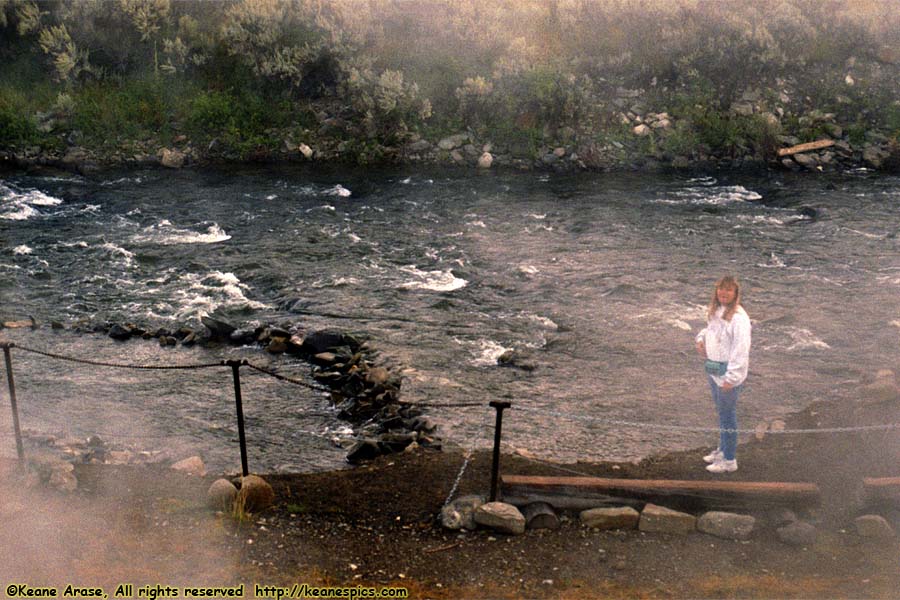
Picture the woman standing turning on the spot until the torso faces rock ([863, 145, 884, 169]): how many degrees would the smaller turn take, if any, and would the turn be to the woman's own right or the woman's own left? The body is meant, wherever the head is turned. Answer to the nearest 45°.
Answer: approximately 135° to the woman's own right

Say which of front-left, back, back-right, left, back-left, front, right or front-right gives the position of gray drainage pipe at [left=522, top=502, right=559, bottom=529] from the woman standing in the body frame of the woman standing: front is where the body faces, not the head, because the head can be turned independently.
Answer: front

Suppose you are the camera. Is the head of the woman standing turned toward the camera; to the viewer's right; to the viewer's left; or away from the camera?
toward the camera

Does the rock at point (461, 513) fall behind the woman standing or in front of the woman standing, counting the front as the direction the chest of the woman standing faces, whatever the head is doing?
in front

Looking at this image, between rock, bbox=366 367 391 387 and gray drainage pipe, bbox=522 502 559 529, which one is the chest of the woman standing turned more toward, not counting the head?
the gray drainage pipe

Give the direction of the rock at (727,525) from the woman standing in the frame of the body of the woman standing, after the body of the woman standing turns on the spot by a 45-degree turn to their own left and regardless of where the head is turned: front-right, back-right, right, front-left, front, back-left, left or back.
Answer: front

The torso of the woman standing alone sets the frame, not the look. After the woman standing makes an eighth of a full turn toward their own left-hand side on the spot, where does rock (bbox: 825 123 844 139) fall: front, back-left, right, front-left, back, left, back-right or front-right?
back

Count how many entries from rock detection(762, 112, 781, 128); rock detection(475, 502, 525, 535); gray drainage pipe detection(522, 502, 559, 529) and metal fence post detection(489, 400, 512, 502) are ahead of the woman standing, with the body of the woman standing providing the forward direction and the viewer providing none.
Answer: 3

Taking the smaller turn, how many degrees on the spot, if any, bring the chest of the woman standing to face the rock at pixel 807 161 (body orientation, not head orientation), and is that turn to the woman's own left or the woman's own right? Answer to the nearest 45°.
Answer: approximately 135° to the woman's own right

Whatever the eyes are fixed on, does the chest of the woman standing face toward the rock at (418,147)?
no

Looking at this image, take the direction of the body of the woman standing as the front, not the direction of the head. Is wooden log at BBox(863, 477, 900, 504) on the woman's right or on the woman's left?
on the woman's left

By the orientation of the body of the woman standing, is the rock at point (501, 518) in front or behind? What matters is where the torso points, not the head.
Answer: in front

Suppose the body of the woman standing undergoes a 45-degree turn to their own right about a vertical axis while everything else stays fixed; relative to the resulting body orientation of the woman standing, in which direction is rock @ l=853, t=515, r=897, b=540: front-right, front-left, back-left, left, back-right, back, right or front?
back-left
